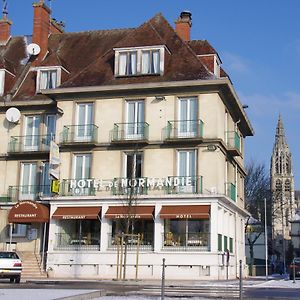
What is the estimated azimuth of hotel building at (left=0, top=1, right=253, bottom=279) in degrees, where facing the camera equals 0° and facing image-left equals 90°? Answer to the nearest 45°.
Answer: approximately 0°
